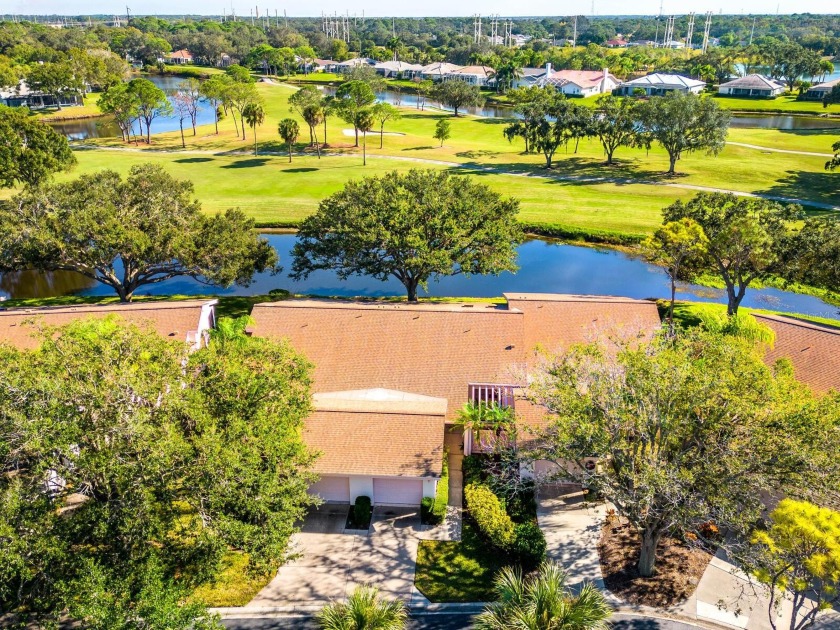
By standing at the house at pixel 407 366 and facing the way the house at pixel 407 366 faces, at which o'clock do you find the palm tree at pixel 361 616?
The palm tree is roughly at 12 o'clock from the house.

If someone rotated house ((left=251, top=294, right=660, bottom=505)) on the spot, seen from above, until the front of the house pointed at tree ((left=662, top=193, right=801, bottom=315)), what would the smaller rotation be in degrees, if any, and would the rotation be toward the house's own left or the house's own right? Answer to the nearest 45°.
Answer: approximately 135° to the house's own left

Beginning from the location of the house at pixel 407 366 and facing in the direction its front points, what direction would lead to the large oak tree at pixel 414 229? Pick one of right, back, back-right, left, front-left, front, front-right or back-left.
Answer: back

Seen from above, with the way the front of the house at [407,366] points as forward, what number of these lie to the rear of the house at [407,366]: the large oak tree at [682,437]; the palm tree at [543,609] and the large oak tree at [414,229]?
1

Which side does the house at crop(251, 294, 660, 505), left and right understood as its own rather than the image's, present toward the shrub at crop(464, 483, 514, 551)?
front

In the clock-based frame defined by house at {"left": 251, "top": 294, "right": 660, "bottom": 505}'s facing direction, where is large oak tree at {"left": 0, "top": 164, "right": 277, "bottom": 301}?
The large oak tree is roughly at 4 o'clock from the house.

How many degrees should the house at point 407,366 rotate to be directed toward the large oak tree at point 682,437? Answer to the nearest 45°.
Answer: approximately 45° to its left

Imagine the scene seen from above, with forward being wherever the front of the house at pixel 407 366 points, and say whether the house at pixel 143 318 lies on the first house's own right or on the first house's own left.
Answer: on the first house's own right

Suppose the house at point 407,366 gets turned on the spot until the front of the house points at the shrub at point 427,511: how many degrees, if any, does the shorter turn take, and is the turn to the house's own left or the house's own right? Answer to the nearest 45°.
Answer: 0° — it already faces it

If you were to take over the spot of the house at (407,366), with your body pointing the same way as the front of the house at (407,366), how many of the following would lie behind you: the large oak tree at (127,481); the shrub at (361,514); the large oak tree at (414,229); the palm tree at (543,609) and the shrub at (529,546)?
1

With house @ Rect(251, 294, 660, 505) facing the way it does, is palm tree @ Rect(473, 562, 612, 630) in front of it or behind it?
in front

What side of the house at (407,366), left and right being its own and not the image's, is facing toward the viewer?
front
